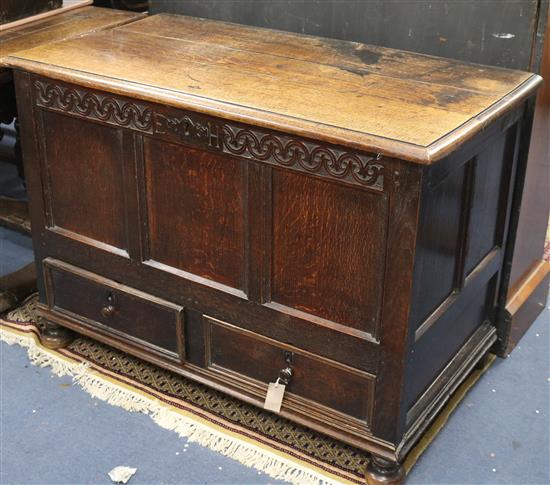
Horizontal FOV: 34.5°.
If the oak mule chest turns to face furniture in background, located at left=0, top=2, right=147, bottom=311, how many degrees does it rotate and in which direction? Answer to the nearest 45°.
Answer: approximately 90° to its right

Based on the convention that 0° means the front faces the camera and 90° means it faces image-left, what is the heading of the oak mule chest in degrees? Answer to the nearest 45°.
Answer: approximately 45°
